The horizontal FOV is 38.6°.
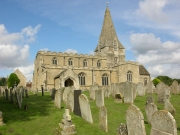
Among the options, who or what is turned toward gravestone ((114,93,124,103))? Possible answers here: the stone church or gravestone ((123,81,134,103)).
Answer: the stone church

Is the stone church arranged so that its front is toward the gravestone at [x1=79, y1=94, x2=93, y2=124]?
yes

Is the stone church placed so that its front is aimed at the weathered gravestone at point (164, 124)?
yes

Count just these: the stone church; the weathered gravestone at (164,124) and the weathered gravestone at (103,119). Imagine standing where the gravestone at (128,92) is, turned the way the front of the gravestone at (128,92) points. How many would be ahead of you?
2

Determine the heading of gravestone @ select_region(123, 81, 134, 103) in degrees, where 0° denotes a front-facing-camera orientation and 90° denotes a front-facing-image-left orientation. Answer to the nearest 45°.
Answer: approximately 0°

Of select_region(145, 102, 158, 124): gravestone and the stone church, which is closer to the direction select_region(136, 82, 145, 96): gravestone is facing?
the gravestone

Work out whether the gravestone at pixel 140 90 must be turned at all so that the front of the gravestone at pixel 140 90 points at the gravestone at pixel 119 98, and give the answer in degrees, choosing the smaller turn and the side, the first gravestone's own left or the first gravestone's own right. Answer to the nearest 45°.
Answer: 0° — it already faces it

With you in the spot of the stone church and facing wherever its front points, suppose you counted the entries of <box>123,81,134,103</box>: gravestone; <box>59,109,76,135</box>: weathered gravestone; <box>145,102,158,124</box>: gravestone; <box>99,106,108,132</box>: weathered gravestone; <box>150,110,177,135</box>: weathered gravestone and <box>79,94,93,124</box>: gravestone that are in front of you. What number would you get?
6
